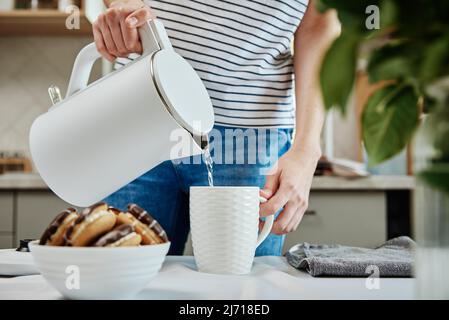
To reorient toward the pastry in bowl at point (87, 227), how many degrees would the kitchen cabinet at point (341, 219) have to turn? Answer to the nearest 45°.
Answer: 0° — it already faces it

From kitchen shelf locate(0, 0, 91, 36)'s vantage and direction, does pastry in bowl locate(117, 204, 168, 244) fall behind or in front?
in front

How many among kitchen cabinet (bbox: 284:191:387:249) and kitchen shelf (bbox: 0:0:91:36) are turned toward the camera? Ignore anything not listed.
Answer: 2

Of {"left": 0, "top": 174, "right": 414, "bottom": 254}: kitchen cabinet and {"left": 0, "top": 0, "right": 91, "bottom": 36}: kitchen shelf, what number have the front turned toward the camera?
2

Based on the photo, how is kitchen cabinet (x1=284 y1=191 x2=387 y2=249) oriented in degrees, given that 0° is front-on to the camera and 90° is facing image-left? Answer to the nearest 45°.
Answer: approximately 0°

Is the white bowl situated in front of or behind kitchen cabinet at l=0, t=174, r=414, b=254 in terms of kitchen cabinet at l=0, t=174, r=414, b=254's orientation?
in front

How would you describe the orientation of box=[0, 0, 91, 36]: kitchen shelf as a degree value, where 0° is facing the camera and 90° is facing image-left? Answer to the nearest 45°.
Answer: approximately 0°

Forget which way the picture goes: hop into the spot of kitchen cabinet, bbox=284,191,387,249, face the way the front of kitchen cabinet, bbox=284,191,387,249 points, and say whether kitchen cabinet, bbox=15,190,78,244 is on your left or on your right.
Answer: on your right

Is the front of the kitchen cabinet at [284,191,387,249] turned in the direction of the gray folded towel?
yes
